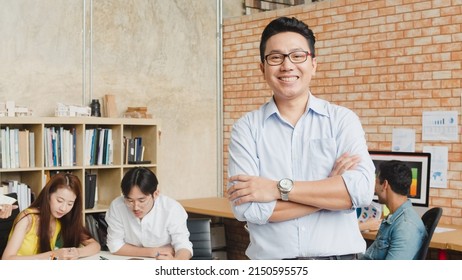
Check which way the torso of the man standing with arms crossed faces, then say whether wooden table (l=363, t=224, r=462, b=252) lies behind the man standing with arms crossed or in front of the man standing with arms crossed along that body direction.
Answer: behind

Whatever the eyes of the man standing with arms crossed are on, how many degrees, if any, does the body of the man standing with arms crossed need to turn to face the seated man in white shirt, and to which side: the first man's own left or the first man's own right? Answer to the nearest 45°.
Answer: approximately 135° to the first man's own right

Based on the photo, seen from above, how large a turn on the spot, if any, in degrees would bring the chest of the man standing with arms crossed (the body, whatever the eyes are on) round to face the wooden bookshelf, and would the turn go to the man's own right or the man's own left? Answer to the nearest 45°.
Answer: approximately 135° to the man's own right

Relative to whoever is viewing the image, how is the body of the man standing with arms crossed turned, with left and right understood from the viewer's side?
facing the viewer

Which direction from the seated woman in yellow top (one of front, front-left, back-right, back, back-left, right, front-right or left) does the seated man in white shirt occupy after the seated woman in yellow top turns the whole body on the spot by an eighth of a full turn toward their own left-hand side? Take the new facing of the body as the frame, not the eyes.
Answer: front

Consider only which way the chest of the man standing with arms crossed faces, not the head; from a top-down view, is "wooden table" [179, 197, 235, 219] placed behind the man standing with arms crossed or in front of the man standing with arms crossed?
behind

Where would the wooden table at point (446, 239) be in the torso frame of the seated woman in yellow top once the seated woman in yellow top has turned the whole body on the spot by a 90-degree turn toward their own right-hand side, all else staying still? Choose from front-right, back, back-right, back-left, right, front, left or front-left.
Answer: back-left

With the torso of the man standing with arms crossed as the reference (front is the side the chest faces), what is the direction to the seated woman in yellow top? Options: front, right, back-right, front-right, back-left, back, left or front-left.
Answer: back-right

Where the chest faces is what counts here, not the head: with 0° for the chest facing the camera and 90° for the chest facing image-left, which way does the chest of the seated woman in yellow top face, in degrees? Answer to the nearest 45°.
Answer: approximately 315°

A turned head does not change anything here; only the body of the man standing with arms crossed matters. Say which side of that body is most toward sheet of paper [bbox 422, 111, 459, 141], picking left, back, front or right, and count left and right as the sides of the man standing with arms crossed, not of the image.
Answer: back

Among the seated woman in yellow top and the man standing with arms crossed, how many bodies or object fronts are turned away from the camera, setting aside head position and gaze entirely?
0

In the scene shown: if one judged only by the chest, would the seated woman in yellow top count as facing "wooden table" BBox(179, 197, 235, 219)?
no

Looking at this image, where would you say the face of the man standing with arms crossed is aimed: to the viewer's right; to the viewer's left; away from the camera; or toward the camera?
toward the camera

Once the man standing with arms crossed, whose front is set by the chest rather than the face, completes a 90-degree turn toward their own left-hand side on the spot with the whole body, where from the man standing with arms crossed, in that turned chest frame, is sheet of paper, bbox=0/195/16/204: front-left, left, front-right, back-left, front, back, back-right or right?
back-left

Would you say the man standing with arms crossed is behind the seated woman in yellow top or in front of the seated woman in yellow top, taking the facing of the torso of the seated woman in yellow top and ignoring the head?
in front

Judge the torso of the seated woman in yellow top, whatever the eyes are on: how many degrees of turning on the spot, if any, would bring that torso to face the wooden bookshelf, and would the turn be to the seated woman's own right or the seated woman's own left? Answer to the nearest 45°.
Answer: approximately 135° to the seated woman's own left
